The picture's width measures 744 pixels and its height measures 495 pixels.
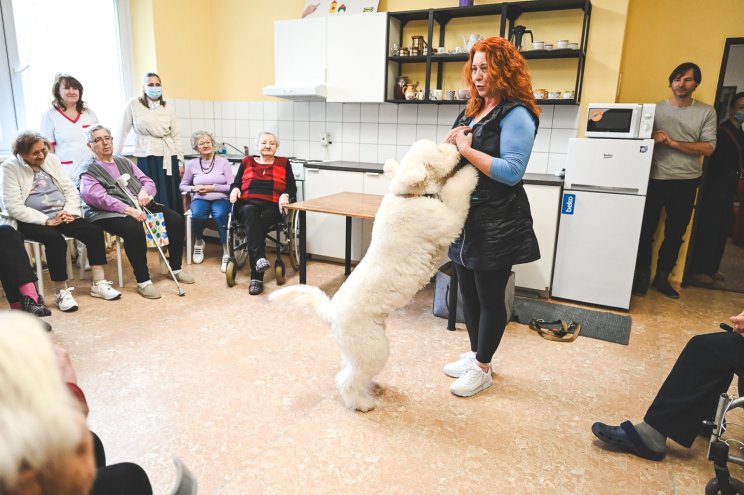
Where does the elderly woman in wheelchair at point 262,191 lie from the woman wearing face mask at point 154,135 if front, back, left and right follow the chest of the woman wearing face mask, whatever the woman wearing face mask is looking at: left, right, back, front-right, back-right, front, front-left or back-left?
front-left

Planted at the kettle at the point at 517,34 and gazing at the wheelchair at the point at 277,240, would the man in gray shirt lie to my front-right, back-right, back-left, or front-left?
back-left

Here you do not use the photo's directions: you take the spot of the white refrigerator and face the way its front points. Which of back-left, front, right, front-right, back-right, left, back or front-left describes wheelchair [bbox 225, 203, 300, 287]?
right

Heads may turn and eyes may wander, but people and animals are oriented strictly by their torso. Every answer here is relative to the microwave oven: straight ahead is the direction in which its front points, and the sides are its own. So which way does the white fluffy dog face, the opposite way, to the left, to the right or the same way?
to the left

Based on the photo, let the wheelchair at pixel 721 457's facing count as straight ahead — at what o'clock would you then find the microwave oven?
The microwave oven is roughly at 2 o'clock from the wheelchair.

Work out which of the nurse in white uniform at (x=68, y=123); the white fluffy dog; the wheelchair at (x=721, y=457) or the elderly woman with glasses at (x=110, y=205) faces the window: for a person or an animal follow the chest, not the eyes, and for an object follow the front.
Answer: the wheelchair

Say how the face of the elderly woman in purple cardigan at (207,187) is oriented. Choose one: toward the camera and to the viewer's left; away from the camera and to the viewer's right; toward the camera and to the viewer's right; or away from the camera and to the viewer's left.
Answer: toward the camera and to the viewer's right

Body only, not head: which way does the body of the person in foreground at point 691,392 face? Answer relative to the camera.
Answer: to the viewer's left

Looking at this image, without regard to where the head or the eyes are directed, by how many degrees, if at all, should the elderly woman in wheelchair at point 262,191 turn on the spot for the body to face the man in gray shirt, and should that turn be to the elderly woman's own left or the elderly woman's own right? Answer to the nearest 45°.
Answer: approximately 90° to the elderly woman's own left

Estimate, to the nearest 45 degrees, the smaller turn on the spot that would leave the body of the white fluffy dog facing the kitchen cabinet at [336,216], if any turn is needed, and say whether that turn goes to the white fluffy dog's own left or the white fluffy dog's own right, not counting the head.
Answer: approximately 90° to the white fluffy dog's own left
